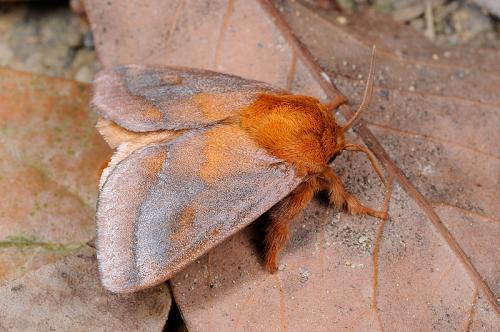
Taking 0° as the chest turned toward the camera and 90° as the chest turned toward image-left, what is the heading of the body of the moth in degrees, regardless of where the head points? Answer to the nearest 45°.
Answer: approximately 270°

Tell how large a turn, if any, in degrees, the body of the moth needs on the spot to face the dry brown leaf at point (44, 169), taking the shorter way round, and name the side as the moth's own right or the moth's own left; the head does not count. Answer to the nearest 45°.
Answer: approximately 135° to the moth's own left

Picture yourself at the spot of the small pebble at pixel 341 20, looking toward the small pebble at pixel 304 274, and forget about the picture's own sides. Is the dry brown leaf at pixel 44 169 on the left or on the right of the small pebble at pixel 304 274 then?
right

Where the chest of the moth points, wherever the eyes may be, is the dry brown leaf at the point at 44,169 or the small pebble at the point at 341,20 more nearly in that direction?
the small pebble

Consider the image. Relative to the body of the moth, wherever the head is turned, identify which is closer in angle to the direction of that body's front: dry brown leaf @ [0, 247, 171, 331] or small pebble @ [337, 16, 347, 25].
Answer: the small pebble

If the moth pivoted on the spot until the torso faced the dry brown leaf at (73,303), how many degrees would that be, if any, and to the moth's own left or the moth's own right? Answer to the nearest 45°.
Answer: approximately 135° to the moth's own right

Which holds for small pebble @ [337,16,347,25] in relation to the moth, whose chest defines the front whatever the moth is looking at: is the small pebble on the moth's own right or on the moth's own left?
on the moth's own left
